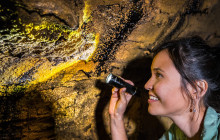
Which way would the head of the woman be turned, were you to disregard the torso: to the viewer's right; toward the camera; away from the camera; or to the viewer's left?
to the viewer's left

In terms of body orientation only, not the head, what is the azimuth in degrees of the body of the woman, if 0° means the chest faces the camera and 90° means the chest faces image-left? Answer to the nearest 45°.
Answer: approximately 90°
